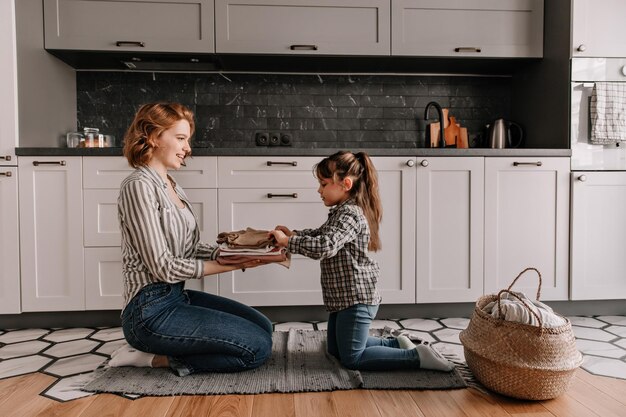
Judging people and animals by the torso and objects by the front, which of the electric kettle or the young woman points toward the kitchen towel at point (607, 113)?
the young woman

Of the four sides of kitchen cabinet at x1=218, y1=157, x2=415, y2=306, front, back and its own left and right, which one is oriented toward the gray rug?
front

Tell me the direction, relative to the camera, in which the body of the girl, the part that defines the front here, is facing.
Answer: to the viewer's left

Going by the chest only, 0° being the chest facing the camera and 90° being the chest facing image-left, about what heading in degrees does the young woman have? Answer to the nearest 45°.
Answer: approximately 270°

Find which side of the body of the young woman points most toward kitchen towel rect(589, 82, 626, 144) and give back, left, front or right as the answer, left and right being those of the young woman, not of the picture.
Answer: front

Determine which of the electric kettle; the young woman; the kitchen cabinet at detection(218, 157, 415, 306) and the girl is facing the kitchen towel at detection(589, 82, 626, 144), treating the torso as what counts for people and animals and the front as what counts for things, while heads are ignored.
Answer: the young woman

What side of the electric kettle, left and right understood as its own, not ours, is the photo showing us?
left

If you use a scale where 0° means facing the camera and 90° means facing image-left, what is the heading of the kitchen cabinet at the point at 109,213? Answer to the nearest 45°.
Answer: approximately 0°

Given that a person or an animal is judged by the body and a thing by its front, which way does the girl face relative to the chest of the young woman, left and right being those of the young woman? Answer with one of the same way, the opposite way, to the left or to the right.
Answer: the opposite way

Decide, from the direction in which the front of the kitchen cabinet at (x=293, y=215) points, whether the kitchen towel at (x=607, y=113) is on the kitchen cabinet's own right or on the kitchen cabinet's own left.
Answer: on the kitchen cabinet's own left

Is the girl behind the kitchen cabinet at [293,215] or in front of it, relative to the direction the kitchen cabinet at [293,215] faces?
in front

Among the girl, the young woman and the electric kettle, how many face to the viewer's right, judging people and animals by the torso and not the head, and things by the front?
1

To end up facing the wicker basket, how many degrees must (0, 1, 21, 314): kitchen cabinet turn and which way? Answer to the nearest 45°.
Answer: approximately 45° to its left
